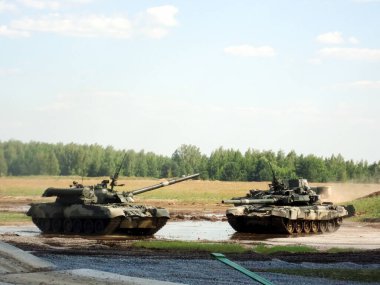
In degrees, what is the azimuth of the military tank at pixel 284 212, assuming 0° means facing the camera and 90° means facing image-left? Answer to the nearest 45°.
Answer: approximately 45°
